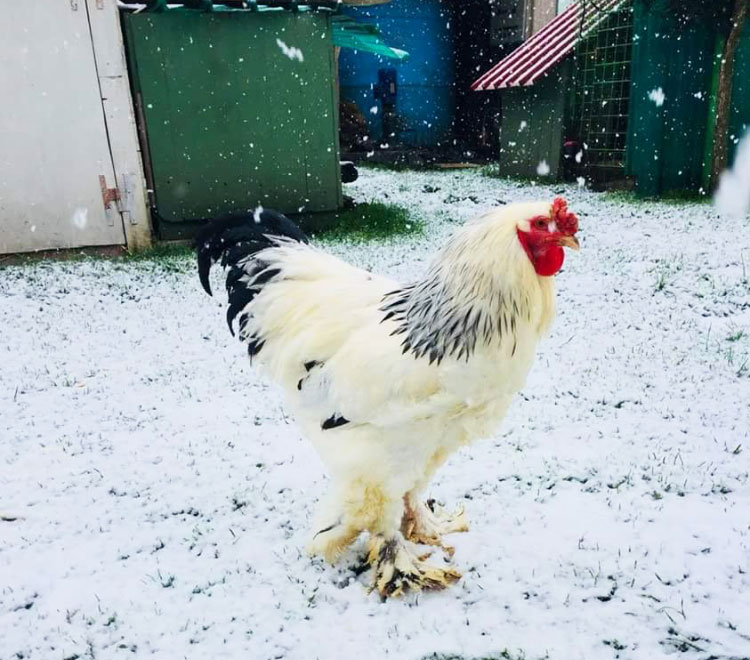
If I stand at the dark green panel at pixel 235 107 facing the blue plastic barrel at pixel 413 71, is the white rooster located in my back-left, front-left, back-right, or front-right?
back-right

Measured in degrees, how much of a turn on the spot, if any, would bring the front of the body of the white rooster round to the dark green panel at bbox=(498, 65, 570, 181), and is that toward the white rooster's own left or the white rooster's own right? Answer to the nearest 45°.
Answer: approximately 90° to the white rooster's own left

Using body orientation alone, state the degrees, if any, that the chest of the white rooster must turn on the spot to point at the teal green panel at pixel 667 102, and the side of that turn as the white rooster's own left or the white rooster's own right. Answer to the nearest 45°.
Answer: approximately 45° to the white rooster's own left

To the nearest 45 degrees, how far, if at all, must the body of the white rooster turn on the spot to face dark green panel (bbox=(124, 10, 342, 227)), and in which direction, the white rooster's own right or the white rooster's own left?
approximately 90° to the white rooster's own left

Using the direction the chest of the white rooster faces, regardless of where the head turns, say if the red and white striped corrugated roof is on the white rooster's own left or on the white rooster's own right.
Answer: on the white rooster's own left

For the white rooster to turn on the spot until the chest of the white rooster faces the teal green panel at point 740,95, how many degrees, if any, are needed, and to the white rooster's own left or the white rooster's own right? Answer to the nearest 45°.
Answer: approximately 45° to the white rooster's own left

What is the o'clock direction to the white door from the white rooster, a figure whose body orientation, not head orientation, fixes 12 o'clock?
The white door is roughly at 8 o'clock from the white rooster.

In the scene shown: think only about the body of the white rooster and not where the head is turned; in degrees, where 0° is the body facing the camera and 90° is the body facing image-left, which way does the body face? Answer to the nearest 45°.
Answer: approximately 270°
